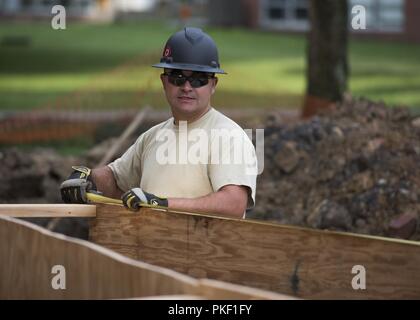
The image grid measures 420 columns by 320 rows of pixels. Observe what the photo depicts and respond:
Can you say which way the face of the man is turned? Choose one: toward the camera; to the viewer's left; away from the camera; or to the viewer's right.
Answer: toward the camera

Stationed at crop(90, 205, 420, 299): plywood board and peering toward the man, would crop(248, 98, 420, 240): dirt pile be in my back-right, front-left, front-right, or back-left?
front-right

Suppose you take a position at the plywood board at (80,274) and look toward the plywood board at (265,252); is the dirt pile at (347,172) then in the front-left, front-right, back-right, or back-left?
front-left

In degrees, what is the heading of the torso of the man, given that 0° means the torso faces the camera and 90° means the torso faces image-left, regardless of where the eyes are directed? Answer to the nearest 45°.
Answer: approximately 45°

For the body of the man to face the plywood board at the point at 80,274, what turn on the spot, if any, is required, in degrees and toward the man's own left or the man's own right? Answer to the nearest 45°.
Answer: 0° — they already face it

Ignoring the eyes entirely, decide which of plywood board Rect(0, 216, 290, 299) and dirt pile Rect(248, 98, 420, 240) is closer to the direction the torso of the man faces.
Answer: the plywood board
